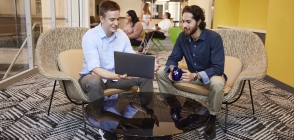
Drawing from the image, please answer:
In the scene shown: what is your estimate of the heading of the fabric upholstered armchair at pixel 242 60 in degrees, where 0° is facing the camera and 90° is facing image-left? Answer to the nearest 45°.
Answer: approximately 45°

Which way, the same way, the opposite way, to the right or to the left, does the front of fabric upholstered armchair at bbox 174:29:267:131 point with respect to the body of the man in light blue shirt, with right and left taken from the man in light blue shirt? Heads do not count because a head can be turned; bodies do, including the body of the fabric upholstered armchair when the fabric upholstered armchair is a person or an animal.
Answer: to the right

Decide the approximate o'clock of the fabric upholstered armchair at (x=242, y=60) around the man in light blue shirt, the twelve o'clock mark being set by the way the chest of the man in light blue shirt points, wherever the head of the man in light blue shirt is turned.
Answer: The fabric upholstered armchair is roughly at 10 o'clock from the man in light blue shirt.

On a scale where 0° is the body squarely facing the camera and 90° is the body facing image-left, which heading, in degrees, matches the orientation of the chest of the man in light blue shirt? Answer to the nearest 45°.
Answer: approximately 315°

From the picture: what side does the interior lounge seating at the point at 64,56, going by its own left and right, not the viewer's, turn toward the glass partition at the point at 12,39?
back

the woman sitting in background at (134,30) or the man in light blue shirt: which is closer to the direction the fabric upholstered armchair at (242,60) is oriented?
the man in light blue shirt

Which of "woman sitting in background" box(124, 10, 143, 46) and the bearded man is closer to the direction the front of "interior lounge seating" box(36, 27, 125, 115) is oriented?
the bearded man
